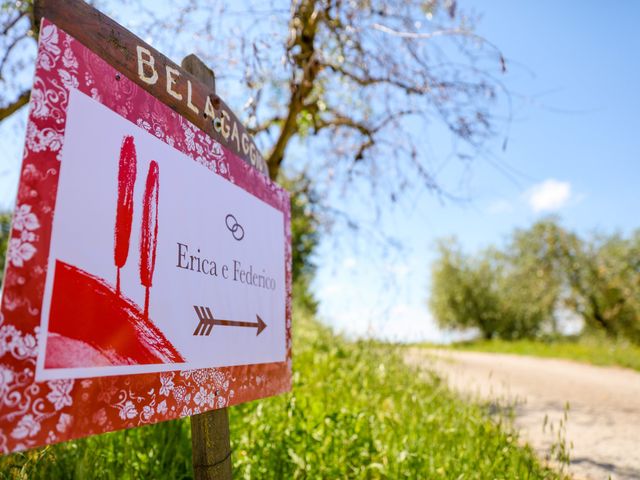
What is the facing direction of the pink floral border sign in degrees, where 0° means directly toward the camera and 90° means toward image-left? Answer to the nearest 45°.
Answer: approximately 315°
